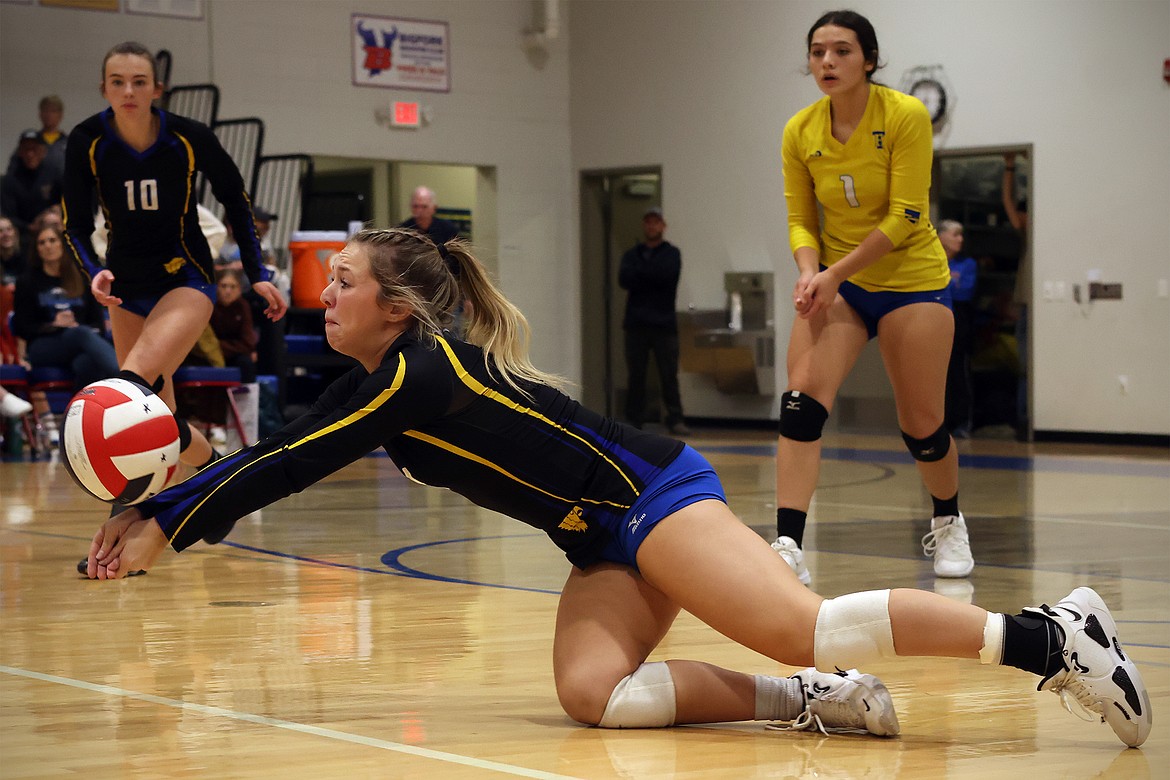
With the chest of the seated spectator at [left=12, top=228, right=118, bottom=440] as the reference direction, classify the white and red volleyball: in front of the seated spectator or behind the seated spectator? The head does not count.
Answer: in front

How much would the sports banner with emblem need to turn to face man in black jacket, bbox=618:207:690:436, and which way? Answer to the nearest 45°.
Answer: approximately 45° to its left

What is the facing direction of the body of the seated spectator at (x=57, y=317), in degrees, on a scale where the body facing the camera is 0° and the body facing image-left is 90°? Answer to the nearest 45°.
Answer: approximately 315°

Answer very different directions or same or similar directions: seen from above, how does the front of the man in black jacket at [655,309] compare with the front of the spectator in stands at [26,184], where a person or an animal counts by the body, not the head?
same or similar directions

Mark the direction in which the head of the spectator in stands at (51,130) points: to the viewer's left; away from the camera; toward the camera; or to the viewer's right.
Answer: toward the camera

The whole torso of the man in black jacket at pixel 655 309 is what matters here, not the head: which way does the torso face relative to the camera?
toward the camera

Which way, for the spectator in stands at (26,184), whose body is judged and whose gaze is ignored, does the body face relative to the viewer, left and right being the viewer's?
facing the viewer

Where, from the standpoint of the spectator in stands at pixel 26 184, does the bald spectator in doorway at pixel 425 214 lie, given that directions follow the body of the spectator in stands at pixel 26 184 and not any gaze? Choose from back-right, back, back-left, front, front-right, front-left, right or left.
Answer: left

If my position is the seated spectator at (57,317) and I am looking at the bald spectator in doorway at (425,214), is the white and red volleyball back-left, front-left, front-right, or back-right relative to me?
back-right

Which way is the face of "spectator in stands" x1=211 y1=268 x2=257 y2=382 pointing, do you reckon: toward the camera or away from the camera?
toward the camera

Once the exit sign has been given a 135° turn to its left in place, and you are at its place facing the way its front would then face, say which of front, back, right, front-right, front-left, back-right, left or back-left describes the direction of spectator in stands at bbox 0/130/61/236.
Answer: back

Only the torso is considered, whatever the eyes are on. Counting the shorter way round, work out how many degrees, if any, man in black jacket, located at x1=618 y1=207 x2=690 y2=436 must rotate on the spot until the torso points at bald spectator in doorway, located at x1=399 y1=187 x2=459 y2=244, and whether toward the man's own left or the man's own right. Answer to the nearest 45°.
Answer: approximately 45° to the man's own right

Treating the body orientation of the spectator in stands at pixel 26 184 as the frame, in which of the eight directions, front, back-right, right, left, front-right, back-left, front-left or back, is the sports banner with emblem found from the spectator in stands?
back-left

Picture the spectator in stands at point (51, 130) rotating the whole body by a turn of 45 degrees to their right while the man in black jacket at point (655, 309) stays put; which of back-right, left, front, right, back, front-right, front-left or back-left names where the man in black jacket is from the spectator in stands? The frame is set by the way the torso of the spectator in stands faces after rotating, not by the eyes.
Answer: back-left

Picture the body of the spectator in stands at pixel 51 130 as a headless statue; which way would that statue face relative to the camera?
toward the camera

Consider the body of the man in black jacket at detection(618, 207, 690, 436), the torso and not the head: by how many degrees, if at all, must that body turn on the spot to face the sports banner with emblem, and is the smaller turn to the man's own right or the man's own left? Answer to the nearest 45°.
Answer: approximately 135° to the man's own right

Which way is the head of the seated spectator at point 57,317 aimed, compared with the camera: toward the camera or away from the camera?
toward the camera

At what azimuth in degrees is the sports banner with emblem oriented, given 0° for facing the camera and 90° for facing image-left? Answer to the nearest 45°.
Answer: approximately 0°

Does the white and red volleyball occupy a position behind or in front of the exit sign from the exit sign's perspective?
in front
